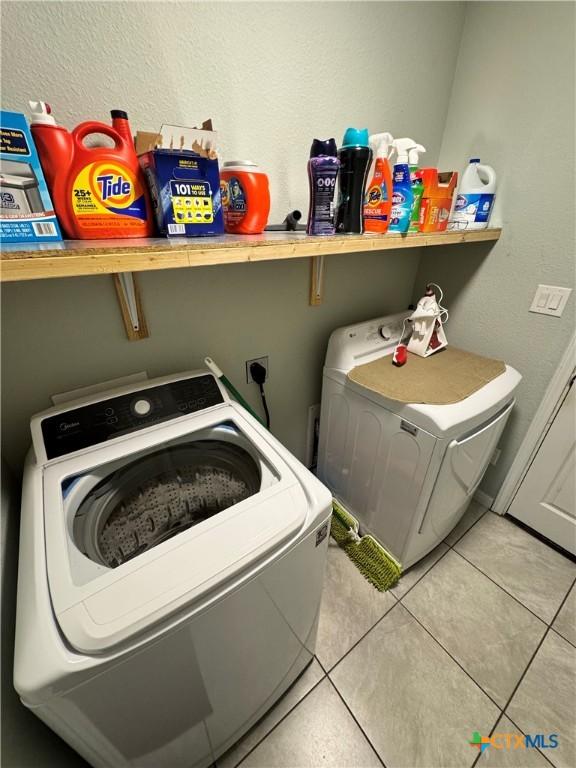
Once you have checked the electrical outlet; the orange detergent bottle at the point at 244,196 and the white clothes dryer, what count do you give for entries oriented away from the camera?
0

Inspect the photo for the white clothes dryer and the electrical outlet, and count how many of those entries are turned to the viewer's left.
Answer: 0

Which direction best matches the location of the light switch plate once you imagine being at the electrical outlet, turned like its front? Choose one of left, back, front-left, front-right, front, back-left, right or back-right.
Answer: front-left

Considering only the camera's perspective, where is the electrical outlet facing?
facing the viewer and to the right of the viewer

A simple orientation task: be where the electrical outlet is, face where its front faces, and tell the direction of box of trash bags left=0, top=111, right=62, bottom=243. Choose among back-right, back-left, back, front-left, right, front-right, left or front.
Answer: right
